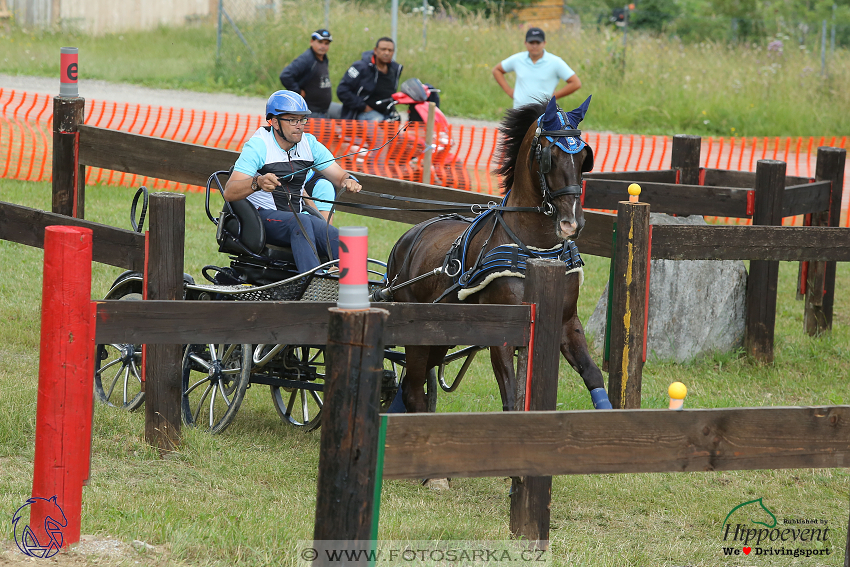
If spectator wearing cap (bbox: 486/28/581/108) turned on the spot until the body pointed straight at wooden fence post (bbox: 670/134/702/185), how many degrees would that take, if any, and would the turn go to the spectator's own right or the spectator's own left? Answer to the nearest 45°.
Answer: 0° — they already face it

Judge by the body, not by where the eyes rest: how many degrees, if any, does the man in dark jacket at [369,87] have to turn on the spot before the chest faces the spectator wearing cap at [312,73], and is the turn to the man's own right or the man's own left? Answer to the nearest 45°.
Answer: approximately 135° to the man's own right

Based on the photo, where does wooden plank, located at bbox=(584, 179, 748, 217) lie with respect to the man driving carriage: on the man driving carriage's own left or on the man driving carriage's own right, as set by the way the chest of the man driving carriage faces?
on the man driving carriage's own left

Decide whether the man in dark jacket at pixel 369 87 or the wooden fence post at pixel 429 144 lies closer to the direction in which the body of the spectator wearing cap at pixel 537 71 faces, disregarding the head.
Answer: the wooden fence post

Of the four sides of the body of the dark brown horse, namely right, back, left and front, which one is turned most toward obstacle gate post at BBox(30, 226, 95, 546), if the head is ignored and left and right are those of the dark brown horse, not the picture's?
right
